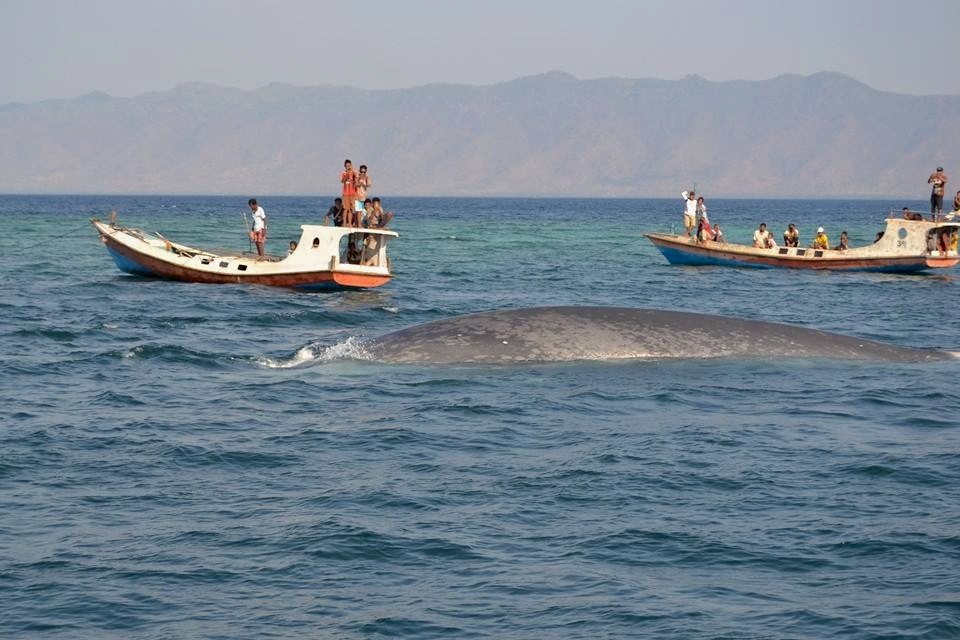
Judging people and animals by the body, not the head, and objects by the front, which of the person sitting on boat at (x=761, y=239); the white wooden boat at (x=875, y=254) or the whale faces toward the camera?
the person sitting on boat

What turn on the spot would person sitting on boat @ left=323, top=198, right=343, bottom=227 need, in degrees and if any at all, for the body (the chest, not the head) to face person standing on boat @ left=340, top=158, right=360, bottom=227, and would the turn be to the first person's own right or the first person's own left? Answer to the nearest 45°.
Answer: approximately 45° to the first person's own left

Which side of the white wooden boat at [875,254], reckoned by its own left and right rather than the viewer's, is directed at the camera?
left

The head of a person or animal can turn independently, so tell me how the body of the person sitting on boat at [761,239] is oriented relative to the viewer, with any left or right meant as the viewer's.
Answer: facing the viewer

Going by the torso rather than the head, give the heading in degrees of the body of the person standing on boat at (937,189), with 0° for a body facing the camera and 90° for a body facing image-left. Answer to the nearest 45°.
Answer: approximately 45°

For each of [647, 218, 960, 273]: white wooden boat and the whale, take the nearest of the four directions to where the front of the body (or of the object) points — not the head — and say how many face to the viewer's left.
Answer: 2

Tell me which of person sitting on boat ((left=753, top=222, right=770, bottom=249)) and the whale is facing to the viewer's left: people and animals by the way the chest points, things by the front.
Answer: the whale

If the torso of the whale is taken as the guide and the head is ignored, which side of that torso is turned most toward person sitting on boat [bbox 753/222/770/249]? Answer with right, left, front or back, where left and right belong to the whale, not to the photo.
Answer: right

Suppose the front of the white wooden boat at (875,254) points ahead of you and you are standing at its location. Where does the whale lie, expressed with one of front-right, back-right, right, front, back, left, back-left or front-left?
left

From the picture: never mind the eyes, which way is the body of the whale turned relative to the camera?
to the viewer's left

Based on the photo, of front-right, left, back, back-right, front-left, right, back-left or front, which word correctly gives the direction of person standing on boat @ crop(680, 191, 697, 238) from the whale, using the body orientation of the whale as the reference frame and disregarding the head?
right

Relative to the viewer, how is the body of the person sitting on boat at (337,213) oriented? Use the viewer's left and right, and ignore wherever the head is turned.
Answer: facing the viewer and to the left of the viewer

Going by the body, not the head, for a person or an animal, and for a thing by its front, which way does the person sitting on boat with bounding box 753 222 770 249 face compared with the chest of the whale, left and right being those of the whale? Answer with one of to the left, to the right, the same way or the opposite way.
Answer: to the left

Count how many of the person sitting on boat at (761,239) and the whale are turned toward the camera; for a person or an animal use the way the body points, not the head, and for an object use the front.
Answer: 1
